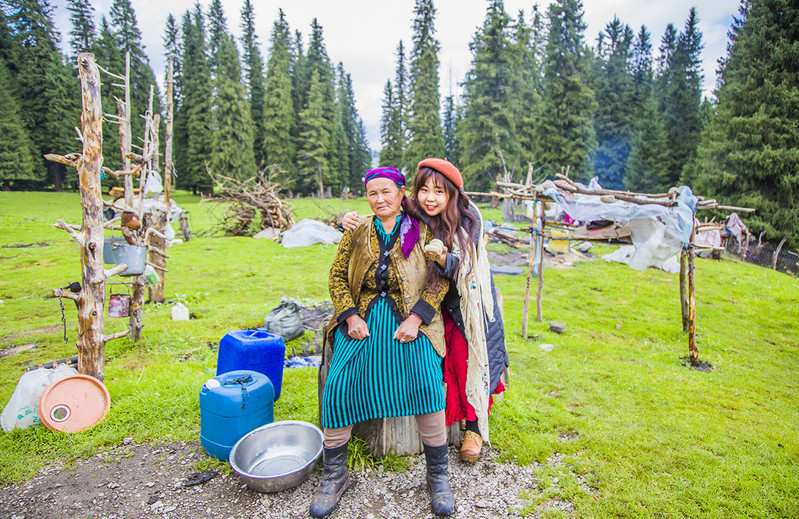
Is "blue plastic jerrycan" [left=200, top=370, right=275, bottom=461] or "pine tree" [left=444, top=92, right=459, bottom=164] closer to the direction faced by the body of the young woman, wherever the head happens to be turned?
the blue plastic jerrycan

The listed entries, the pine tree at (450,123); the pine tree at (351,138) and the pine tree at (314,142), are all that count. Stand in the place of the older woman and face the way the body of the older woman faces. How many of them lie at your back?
3

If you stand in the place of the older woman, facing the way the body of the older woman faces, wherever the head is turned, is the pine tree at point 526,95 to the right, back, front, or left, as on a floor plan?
back

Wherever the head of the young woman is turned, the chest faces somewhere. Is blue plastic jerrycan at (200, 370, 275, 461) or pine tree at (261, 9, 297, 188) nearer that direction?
the blue plastic jerrycan

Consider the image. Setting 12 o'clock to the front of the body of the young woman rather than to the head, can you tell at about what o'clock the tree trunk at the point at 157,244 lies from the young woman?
The tree trunk is roughly at 3 o'clock from the young woman.

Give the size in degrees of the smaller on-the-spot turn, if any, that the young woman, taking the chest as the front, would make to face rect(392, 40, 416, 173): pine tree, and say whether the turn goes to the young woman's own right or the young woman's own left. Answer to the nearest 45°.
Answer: approximately 135° to the young woman's own right

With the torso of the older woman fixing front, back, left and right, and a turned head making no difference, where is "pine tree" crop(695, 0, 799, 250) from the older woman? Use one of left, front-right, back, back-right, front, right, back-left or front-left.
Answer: back-left

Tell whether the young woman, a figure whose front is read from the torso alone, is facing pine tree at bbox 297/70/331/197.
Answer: no

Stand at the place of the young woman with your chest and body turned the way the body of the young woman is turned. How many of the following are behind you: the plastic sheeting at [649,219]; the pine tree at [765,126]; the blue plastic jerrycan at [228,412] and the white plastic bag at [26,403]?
2

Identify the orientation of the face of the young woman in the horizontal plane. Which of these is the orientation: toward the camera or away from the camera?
toward the camera

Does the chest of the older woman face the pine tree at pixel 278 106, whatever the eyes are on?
no

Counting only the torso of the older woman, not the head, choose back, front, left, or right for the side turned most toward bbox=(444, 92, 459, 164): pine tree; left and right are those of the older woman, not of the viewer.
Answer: back

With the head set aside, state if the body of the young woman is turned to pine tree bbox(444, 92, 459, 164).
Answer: no

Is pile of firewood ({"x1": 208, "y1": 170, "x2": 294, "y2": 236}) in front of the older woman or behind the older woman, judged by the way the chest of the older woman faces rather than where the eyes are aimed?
behind

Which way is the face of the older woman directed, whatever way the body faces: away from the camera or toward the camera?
toward the camera

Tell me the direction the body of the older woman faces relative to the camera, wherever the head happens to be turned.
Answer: toward the camera

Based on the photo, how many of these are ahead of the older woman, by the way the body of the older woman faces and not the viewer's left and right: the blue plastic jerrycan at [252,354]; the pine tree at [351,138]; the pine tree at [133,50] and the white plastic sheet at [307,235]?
0

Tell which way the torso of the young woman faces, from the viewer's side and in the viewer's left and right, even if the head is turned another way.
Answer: facing the viewer and to the left of the viewer

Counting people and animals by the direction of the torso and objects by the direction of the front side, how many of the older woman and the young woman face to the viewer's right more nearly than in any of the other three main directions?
0

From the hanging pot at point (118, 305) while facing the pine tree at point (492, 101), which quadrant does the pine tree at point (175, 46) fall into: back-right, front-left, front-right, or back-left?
front-left
